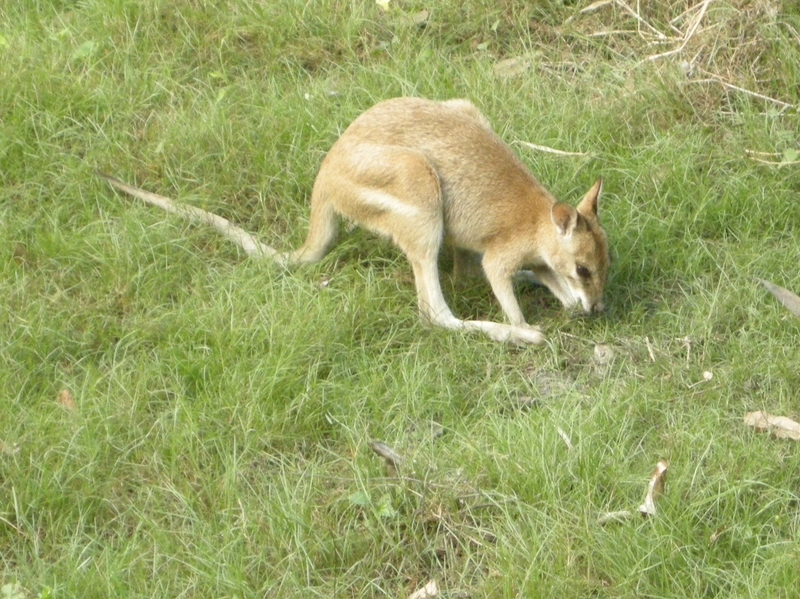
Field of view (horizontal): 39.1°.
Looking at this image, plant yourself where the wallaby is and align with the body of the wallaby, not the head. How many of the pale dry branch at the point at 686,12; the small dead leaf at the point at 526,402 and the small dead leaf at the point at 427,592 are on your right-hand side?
2

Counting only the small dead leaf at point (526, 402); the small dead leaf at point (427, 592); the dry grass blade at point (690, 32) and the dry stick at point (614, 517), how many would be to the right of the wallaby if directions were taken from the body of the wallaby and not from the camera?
3

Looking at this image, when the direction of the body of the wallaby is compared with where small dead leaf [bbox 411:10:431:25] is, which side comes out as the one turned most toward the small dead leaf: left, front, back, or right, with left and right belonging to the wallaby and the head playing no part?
left

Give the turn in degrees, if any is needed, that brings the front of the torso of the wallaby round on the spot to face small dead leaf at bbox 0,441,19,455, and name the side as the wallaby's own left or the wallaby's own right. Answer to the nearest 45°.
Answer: approximately 135° to the wallaby's own right

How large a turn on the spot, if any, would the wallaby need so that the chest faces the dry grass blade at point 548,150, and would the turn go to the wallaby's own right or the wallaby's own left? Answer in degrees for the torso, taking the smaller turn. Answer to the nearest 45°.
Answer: approximately 45° to the wallaby's own left

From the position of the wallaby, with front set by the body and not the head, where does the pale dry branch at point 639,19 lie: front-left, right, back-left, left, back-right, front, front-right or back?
front-left

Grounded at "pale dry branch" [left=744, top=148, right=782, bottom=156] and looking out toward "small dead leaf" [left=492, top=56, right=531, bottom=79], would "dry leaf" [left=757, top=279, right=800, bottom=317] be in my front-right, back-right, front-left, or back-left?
back-left

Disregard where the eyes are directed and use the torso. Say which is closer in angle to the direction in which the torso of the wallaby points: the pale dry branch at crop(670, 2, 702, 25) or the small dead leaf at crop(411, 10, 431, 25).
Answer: the pale dry branch

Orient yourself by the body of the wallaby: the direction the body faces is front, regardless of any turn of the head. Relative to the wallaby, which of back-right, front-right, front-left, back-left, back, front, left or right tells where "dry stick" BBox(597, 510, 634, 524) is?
right

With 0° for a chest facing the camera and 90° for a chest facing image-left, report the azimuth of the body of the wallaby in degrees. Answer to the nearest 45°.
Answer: approximately 270°

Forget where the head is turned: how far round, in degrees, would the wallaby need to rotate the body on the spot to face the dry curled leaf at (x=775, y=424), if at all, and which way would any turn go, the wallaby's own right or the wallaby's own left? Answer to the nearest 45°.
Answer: approximately 45° to the wallaby's own right

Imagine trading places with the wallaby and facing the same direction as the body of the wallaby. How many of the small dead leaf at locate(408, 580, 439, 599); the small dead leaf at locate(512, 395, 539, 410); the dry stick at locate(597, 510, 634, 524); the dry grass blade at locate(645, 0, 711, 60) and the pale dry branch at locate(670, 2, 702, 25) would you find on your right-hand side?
3

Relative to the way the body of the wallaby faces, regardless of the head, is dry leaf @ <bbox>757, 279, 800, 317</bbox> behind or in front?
in front

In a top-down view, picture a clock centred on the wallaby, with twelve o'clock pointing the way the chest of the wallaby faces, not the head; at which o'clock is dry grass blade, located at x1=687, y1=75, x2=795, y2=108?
The dry grass blade is roughly at 11 o'clock from the wallaby.

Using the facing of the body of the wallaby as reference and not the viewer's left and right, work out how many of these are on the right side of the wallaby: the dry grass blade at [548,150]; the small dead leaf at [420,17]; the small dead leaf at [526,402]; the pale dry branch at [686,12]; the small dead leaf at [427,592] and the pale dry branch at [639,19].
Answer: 2

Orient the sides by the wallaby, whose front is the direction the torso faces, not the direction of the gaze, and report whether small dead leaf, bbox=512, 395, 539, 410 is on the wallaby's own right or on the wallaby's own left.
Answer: on the wallaby's own right

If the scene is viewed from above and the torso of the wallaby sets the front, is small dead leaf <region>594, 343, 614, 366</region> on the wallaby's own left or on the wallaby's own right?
on the wallaby's own right

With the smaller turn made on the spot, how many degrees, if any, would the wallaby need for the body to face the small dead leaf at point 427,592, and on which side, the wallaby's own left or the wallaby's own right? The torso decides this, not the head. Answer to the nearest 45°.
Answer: approximately 90° to the wallaby's own right

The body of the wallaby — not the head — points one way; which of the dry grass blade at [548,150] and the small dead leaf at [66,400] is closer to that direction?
the dry grass blade
